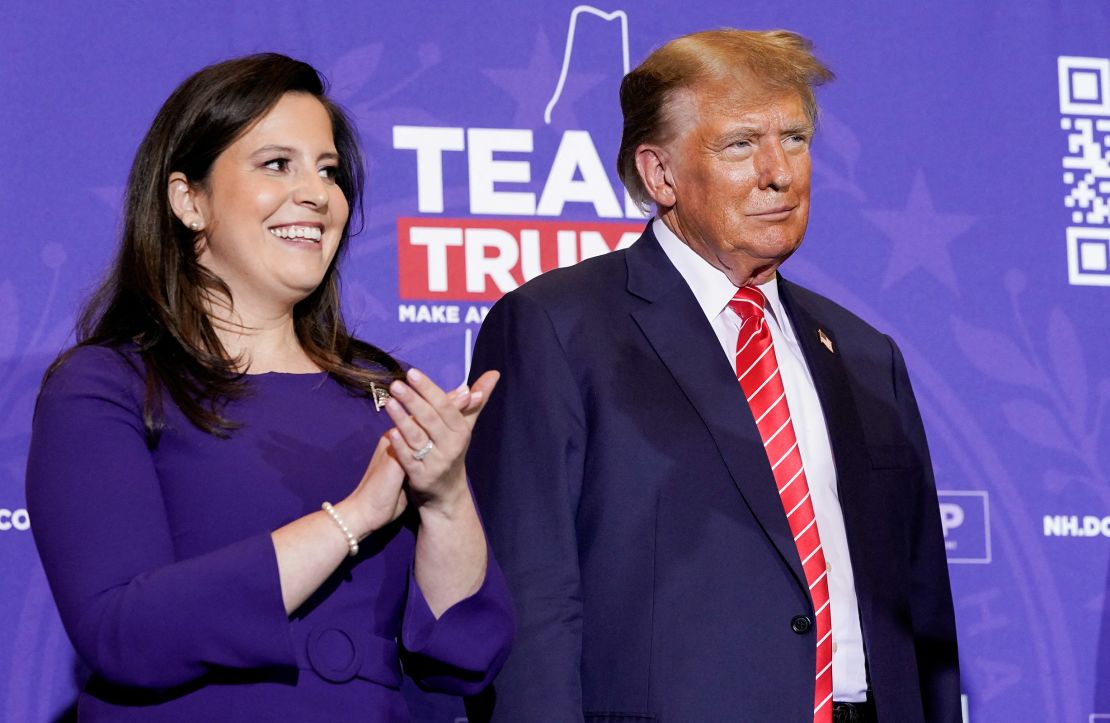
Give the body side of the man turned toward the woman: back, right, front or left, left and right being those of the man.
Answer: right

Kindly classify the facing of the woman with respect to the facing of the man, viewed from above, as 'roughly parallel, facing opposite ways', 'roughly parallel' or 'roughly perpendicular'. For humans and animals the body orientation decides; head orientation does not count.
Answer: roughly parallel

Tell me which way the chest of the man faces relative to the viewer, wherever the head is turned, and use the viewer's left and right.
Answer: facing the viewer and to the right of the viewer

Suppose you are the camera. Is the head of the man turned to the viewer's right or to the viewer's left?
to the viewer's right

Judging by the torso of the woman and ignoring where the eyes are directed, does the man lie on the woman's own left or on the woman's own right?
on the woman's own left

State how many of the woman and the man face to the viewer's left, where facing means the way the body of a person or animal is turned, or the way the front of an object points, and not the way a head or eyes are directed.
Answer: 0

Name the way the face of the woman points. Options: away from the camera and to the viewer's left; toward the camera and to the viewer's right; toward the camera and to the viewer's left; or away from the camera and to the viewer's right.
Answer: toward the camera and to the viewer's right
